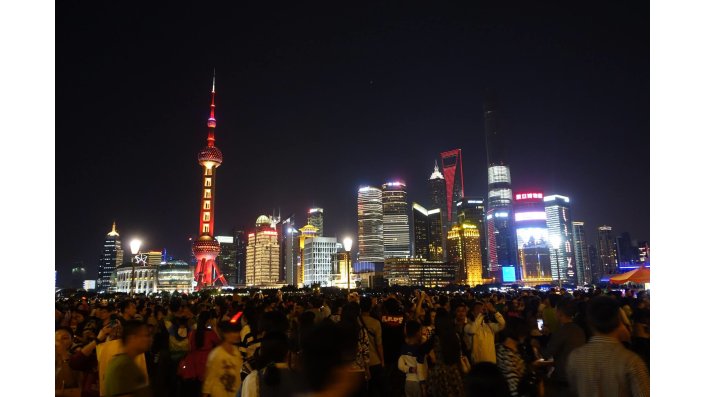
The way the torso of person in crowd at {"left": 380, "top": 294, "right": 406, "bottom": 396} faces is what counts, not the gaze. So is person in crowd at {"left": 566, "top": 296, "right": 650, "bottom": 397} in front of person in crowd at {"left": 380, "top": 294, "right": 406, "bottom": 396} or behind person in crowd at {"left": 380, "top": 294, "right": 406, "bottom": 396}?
behind

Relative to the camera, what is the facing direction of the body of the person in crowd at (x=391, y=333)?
away from the camera

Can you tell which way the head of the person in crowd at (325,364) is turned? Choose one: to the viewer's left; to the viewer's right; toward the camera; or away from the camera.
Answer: away from the camera

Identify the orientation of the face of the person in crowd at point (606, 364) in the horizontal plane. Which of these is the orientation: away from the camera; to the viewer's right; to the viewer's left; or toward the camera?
away from the camera

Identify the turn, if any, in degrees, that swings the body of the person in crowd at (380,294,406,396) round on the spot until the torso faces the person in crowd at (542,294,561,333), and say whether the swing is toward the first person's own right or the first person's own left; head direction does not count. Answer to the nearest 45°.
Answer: approximately 45° to the first person's own right

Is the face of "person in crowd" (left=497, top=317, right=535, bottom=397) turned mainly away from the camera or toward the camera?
away from the camera

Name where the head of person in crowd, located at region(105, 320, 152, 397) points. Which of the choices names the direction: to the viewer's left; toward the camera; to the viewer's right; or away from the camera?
to the viewer's right

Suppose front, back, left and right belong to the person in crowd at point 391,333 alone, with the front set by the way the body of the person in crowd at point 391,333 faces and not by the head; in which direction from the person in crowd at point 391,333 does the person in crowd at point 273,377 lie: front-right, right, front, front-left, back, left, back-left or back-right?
back
